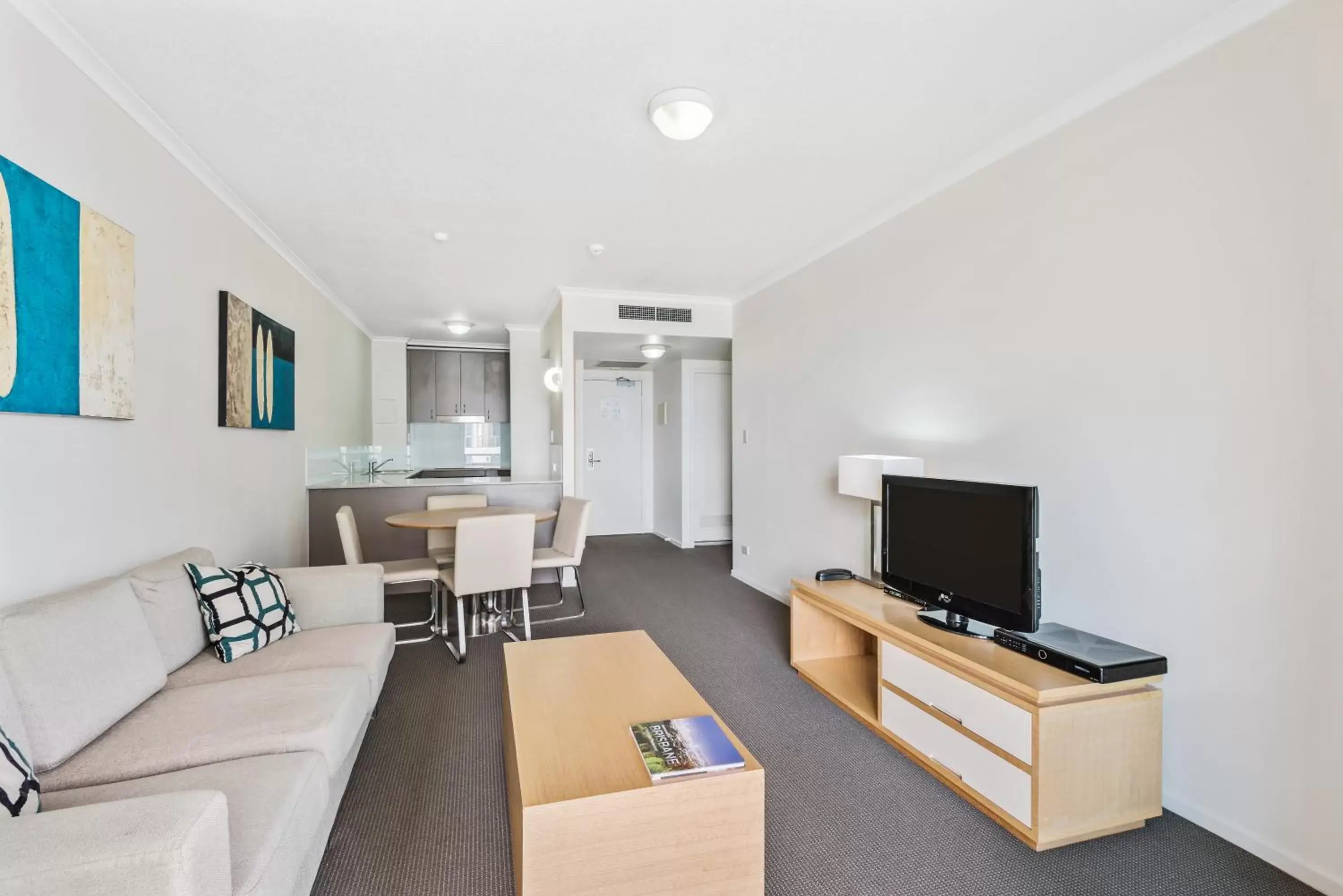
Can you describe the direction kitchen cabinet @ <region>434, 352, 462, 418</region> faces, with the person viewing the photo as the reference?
facing the viewer

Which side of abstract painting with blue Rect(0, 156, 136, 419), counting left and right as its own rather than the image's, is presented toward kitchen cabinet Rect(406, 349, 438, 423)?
left

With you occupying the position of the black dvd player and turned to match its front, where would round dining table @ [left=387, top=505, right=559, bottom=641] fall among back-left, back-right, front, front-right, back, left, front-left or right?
front-right

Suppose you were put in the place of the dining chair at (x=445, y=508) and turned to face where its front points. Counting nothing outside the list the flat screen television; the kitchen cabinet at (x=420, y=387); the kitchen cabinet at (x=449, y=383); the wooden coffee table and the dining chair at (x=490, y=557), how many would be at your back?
2

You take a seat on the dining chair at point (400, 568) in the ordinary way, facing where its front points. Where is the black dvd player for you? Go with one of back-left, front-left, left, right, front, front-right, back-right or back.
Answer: front-right

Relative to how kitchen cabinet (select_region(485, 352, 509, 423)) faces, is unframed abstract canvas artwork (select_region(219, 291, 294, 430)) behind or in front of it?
in front

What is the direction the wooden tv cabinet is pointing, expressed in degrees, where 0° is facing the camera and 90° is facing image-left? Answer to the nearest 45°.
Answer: approximately 45°

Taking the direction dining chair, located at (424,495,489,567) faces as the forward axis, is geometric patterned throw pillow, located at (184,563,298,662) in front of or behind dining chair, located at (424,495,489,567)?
in front

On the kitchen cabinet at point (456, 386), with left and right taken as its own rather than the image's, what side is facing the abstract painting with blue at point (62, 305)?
front

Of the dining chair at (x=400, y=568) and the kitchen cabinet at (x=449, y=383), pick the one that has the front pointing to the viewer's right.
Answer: the dining chair

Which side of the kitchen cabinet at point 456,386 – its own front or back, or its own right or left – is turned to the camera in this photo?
front

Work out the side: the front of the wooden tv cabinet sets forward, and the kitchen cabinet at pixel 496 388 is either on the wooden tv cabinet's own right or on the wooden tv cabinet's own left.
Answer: on the wooden tv cabinet's own right

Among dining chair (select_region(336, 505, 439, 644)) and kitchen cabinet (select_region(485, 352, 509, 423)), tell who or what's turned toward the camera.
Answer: the kitchen cabinet

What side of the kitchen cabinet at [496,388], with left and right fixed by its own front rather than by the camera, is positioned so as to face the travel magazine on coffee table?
front

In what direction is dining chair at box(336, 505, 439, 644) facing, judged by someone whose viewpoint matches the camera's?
facing to the right of the viewer

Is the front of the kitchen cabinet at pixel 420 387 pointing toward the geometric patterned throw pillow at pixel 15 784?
yes

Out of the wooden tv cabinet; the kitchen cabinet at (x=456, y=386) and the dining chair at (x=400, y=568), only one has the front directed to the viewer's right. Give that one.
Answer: the dining chair

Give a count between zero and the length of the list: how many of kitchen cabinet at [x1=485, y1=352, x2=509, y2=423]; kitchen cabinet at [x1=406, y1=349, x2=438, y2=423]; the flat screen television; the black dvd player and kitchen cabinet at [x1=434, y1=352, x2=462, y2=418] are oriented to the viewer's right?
0

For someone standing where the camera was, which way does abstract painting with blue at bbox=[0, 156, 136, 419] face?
facing the viewer and to the right of the viewer

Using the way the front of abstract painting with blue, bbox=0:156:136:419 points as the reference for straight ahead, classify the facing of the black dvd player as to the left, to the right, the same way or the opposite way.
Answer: the opposite way

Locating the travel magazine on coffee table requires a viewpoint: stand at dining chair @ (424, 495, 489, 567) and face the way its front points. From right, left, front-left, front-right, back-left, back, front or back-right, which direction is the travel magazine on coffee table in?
front

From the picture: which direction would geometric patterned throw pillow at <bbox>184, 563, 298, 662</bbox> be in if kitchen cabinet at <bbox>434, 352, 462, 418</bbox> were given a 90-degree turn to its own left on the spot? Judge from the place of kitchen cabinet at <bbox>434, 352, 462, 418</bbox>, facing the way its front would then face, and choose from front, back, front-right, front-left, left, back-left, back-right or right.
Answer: right
